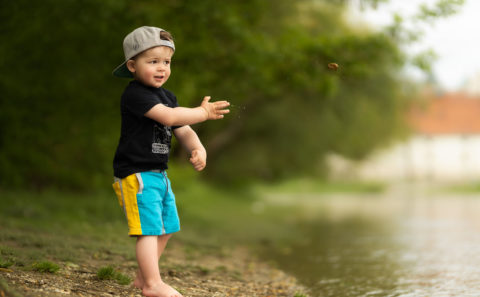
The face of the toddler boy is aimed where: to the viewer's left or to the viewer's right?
to the viewer's right

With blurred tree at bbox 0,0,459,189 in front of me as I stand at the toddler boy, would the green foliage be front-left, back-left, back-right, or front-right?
front-left

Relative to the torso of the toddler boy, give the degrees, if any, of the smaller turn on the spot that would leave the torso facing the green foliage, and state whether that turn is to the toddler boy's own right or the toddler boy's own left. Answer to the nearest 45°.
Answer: approximately 180°

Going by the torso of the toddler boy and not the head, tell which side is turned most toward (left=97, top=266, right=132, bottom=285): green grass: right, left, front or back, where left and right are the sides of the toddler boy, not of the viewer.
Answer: back
